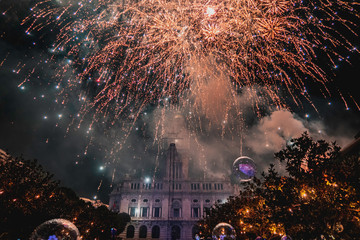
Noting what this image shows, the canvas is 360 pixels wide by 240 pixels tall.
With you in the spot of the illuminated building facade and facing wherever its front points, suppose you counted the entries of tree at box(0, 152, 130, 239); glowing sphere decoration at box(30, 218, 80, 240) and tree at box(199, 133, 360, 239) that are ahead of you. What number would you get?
3

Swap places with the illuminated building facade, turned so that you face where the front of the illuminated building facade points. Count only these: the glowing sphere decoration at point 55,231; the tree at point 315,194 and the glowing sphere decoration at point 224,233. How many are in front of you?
3

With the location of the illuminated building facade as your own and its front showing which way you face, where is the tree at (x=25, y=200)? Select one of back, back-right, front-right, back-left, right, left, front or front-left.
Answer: front

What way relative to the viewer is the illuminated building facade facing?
toward the camera

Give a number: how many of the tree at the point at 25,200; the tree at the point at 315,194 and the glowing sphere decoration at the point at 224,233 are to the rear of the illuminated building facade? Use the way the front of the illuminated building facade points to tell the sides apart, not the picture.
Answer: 0

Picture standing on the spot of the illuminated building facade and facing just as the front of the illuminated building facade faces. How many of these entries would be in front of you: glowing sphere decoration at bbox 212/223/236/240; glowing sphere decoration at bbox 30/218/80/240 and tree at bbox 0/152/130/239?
3

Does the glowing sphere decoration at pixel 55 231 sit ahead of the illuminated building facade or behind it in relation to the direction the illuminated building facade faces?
ahead

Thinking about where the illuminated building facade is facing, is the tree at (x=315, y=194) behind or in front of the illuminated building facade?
in front

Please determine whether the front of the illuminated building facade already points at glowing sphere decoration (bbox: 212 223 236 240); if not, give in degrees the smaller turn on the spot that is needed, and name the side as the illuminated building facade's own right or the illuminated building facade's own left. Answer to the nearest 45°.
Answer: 0° — it already faces it

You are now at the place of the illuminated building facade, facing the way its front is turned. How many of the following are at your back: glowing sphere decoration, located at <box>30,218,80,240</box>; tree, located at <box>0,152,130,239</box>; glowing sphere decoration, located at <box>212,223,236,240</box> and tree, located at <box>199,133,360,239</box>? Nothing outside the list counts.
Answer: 0
